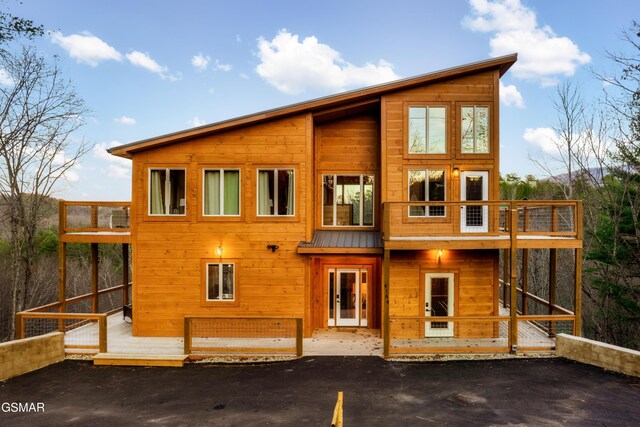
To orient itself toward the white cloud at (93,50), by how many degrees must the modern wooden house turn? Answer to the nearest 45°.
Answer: approximately 135° to its right

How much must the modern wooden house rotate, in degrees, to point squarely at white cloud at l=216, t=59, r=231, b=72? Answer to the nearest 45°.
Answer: approximately 180°

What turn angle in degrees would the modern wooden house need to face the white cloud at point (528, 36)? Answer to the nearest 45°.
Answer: approximately 135° to its left

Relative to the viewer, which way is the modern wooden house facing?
toward the camera

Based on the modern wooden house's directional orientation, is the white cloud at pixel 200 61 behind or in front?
behind
